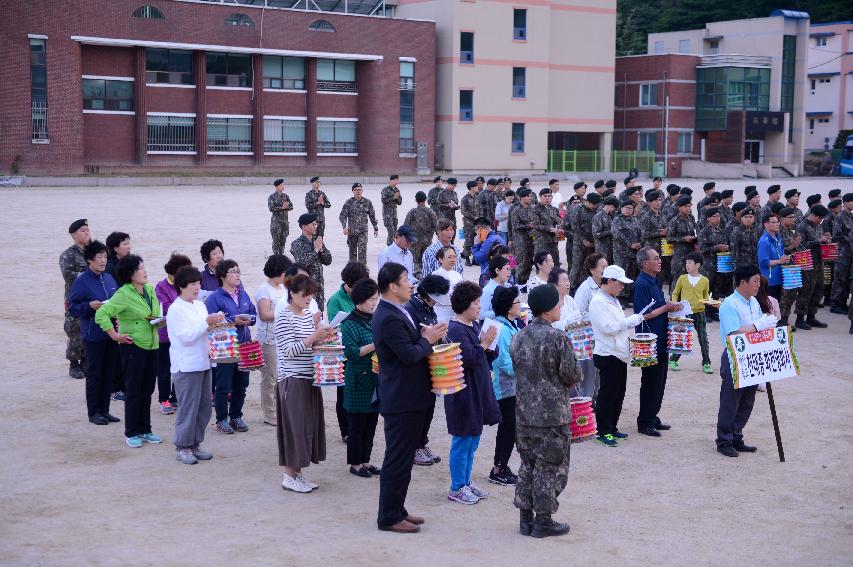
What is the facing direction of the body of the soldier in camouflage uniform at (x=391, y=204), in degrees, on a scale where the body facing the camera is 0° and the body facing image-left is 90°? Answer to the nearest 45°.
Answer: approximately 315°

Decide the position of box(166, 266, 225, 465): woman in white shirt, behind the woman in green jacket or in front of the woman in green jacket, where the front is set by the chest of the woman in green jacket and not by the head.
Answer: in front

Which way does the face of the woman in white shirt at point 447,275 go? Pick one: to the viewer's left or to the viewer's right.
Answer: to the viewer's right

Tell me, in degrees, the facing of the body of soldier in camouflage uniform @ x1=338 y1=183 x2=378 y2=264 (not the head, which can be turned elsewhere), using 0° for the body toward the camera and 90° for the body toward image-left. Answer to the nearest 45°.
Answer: approximately 0°

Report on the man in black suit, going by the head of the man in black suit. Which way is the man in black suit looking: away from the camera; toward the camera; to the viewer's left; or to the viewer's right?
to the viewer's right

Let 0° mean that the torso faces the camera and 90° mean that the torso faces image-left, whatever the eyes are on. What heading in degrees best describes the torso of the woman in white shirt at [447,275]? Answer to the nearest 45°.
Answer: approximately 315°

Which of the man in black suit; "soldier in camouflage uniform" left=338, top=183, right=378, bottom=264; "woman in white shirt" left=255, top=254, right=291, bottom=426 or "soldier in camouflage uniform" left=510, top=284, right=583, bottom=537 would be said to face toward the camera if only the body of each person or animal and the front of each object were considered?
"soldier in camouflage uniform" left=338, top=183, right=378, bottom=264

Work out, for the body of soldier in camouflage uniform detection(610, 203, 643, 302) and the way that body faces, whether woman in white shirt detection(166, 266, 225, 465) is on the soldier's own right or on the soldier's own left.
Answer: on the soldier's own right

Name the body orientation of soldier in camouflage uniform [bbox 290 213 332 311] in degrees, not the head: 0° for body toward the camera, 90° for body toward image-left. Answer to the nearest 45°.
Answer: approximately 315°

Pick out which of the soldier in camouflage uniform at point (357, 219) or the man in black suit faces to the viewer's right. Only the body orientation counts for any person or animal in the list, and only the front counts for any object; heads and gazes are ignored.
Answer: the man in black suit

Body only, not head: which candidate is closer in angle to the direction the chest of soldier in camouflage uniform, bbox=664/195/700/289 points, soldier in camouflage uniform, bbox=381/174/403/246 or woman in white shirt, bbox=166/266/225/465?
the woman in white shirt
